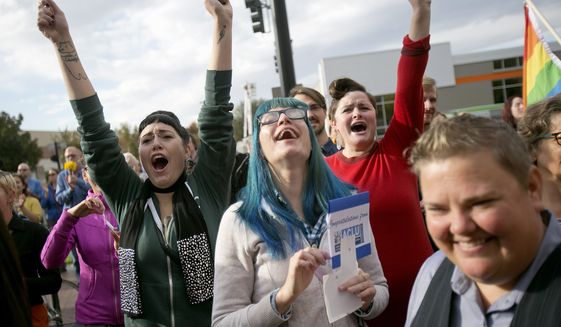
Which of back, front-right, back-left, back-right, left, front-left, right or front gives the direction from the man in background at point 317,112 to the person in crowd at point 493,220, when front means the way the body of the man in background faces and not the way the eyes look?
front-left

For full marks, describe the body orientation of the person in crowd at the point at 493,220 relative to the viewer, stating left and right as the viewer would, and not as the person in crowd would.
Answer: facing the viewer and to the left of the viewer

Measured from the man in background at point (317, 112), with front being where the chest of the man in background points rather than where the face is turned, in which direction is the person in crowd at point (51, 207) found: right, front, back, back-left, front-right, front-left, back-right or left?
right

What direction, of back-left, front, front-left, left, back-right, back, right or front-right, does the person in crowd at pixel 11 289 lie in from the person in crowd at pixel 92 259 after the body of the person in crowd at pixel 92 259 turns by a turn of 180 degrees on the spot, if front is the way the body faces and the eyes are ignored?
back-left

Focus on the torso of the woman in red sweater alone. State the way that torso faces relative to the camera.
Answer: toward the camera

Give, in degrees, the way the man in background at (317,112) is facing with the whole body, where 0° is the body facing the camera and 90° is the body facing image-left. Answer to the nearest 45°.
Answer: approximately 45°

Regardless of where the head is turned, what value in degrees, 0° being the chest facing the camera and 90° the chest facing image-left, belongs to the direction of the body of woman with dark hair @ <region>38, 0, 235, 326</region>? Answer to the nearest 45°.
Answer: approximately 0°

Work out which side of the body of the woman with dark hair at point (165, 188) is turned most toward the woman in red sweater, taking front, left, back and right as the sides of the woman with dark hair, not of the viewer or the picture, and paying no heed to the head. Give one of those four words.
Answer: left
